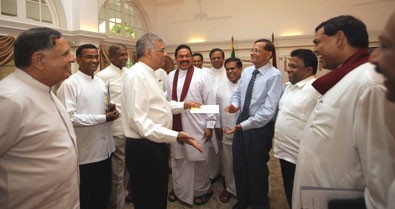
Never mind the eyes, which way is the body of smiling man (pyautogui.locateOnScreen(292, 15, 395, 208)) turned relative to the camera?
to the viewer's left

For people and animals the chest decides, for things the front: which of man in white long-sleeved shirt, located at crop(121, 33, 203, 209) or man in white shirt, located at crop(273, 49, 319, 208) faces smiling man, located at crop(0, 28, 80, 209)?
the man in white shirt

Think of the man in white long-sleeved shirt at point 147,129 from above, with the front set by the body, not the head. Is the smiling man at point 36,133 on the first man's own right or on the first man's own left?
on the first man's own right

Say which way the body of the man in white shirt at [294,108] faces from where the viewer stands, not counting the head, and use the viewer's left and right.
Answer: facing the viewer and to the left of the viewer

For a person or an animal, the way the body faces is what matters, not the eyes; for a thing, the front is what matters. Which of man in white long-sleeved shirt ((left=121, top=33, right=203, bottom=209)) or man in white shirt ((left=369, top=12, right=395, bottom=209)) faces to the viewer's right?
the man in white long-sleeved shirt

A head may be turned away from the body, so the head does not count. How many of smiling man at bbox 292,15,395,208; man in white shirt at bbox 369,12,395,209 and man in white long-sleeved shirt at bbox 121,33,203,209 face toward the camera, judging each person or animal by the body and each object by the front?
0

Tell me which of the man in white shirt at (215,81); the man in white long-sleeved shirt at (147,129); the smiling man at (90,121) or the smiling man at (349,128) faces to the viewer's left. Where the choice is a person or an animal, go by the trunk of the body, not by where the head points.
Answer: the smiling man at (349,128)

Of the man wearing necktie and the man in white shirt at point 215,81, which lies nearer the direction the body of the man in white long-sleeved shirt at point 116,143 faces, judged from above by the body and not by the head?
the man wearing necktie

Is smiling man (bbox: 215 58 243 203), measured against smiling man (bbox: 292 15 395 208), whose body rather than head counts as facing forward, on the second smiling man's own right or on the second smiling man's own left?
on the second smiling man's own right

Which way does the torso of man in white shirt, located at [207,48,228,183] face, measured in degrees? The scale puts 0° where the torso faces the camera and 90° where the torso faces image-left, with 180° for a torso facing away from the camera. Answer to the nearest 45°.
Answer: approximately 0°

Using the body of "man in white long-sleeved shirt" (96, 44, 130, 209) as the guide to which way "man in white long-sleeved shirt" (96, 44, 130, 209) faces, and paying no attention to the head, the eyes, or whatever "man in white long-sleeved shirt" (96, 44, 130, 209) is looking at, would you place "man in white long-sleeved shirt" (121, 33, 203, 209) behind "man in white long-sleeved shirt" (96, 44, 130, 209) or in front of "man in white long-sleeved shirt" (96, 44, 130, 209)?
in front

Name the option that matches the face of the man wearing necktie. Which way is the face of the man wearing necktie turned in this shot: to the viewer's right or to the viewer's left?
to the viewer's left

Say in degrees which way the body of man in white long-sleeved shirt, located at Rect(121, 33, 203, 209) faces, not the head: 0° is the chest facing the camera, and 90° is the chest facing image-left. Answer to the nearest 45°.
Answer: approximately 270°

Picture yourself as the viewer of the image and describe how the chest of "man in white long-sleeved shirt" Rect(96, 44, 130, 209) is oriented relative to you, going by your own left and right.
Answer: facing the viewer and to the right of the viewer
